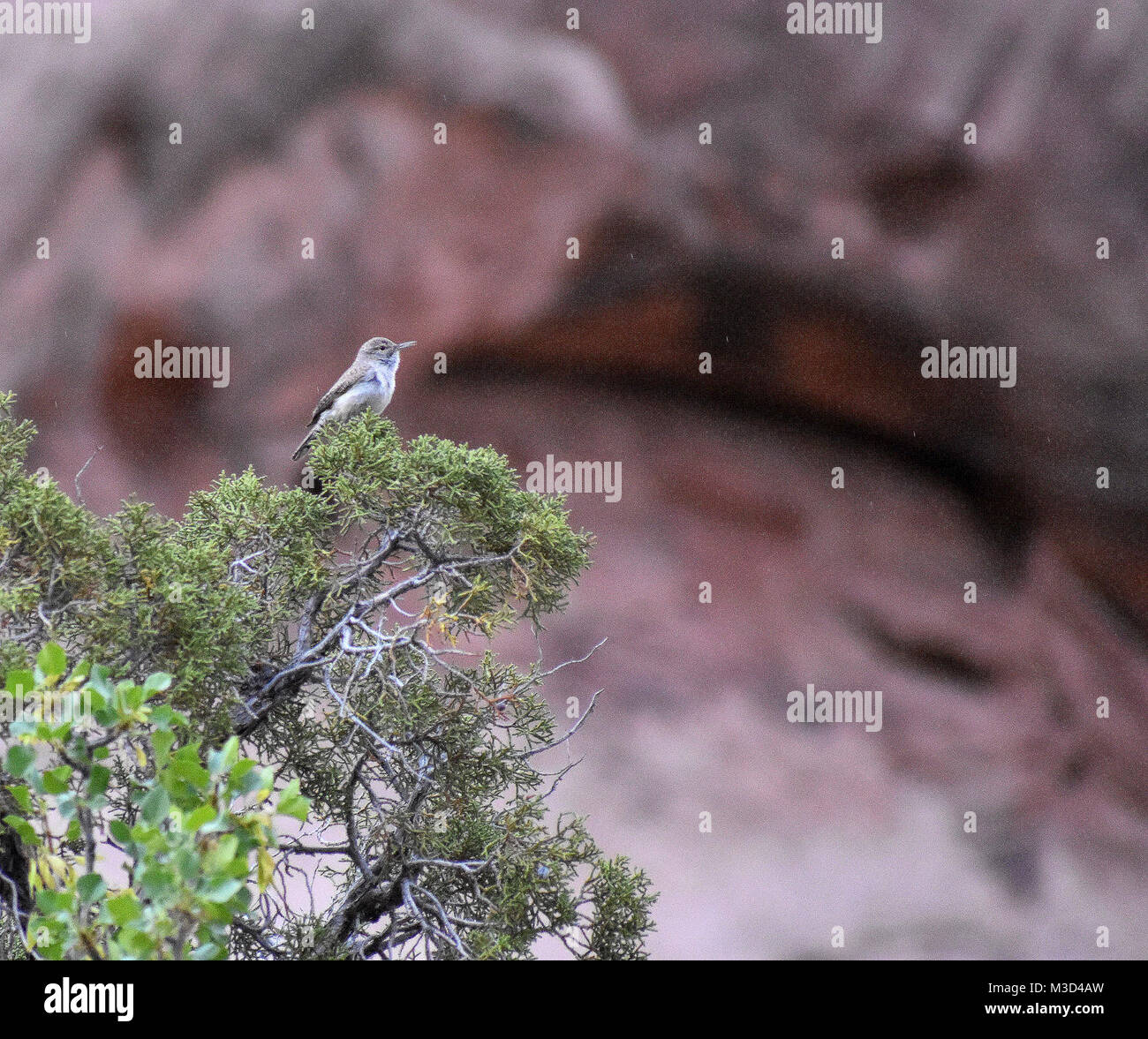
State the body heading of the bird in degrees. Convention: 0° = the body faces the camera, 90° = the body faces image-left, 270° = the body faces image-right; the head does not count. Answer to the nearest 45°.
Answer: approximately 270°
